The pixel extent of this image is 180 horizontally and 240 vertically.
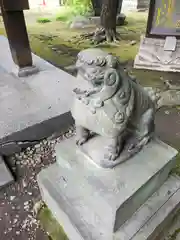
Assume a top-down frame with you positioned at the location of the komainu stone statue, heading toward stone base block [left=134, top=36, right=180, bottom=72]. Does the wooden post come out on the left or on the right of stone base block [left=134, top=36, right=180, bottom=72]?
left

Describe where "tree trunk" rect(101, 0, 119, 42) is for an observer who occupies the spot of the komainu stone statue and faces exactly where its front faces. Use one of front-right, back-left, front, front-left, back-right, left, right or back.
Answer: back-right

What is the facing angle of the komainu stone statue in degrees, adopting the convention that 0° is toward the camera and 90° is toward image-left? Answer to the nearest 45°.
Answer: approximately 45°

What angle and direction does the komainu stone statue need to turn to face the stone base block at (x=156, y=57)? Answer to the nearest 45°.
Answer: approximately 135° to its right

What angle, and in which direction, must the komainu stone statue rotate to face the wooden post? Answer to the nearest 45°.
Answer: approximately 90° to its right
